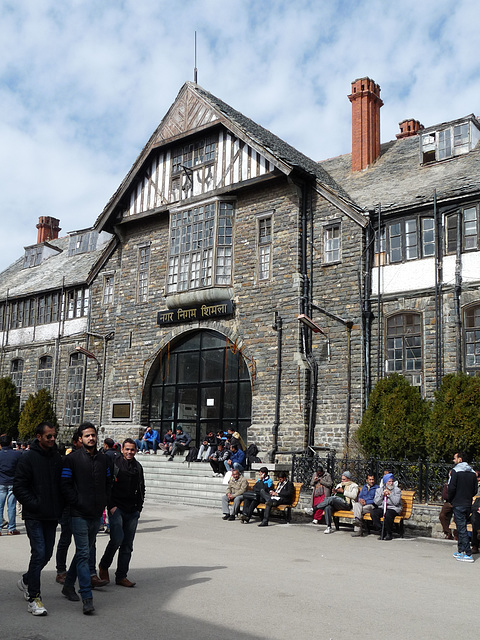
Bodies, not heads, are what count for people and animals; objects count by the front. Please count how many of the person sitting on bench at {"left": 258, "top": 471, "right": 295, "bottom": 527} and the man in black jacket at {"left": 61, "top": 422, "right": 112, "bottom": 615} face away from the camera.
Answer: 0

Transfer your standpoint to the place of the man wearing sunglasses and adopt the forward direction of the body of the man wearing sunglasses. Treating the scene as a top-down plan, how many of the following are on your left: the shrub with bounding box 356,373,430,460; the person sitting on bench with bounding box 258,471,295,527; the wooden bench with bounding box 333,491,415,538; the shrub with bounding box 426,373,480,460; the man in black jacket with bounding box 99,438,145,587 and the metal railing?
6

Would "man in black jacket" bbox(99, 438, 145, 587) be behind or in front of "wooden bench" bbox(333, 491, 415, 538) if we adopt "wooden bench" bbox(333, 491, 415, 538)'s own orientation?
in front

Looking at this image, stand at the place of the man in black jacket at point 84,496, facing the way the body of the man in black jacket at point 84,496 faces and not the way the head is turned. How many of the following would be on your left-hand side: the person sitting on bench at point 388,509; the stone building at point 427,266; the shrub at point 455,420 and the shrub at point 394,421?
4

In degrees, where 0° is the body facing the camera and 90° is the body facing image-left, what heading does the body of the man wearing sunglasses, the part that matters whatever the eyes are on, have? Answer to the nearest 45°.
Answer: approximately 315°

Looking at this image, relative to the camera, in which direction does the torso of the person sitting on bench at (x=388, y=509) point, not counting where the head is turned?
toward the camera

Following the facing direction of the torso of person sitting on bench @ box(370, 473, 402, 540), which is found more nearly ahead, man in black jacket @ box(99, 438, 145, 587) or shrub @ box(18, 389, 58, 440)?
the man in black jacket

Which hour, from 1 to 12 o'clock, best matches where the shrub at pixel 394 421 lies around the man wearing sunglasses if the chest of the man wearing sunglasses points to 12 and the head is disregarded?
The shrub is roughly at 9 o'clock from the man wearing sunglasses.

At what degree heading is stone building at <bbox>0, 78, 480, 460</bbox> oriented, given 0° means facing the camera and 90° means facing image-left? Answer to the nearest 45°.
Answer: approximately 45°

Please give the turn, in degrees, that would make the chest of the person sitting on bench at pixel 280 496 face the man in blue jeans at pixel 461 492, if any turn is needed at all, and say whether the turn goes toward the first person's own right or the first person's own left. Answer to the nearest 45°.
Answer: approximately 90° to the first person's own left

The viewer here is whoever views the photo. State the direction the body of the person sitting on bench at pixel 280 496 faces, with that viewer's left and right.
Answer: facing the viewer and to the left of the viewer
